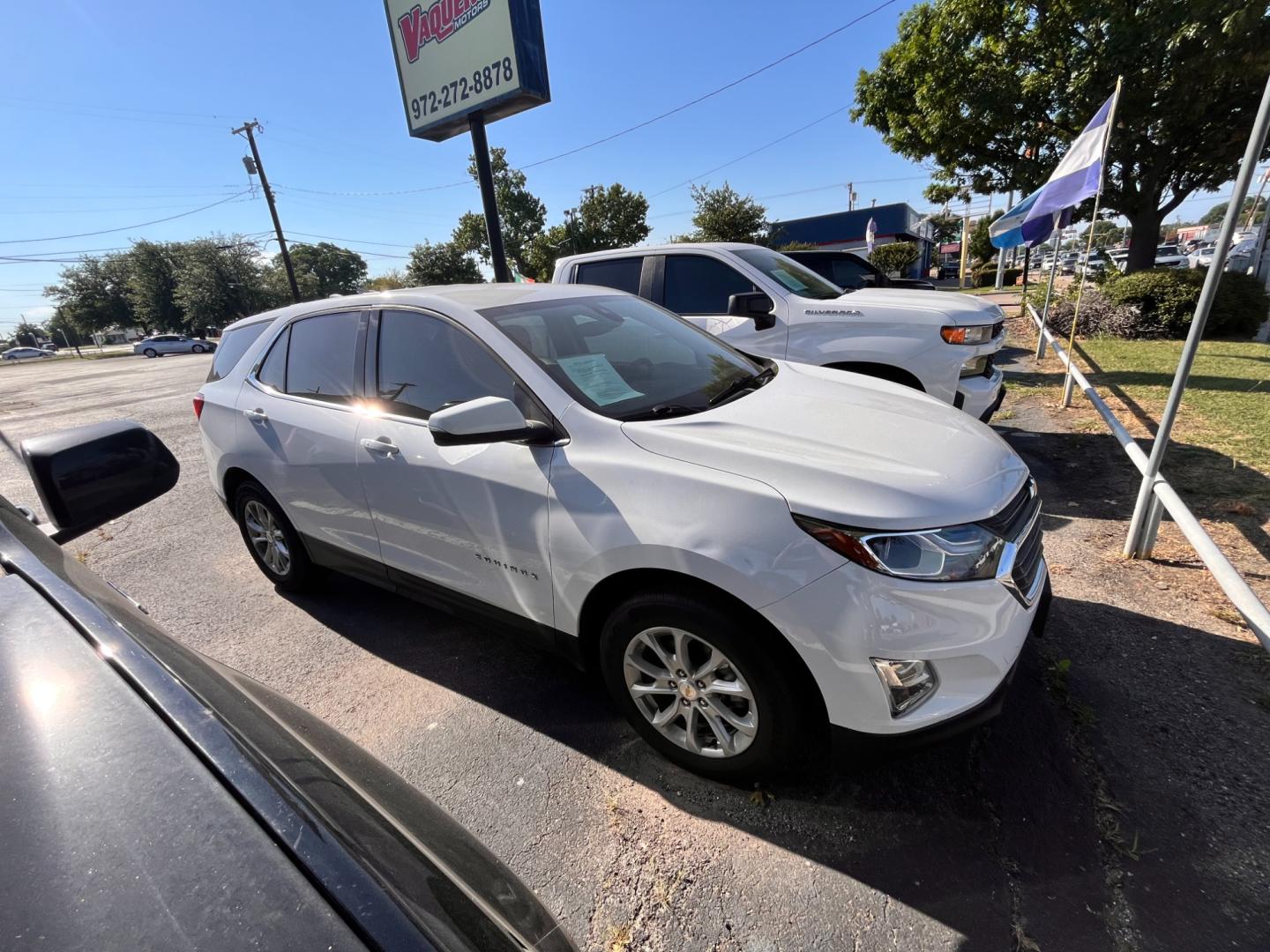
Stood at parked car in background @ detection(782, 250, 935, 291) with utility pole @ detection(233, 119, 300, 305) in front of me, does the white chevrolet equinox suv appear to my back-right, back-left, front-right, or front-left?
back-left

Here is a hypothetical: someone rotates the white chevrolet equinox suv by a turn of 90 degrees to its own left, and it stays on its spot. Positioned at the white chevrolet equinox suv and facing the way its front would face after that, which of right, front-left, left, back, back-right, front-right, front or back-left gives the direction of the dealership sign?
front-left

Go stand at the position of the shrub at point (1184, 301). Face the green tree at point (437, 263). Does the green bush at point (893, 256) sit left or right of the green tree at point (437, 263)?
right

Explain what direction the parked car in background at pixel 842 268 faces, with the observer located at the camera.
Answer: facing to the right of the viewer

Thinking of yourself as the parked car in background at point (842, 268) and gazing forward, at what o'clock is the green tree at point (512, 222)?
The green tree is roughly at 8 o'clock from the parked car in background.

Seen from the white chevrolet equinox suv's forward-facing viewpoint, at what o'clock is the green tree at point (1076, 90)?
The green tree is roughly at 9 o'clock from the white chevrolet equinox suv.

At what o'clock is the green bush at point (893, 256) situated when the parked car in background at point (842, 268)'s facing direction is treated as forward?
The green bush is roughly at 9 o'clock from the parked car in background.

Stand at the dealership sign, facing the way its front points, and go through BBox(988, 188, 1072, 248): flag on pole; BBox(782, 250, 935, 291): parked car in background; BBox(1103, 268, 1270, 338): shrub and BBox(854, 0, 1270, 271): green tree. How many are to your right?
0

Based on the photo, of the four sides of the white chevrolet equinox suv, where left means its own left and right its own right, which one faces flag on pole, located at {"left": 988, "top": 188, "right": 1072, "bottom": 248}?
left

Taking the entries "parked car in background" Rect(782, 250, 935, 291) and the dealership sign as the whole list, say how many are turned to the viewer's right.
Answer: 1

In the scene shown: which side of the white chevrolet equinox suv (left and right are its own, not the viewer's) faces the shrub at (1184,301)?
left

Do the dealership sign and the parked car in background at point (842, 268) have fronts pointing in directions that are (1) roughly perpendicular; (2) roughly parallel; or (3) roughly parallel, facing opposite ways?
roughly perpendicular

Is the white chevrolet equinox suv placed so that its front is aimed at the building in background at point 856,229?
no

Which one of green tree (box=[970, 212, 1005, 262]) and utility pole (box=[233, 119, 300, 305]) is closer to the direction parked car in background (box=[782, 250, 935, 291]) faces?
the green tree

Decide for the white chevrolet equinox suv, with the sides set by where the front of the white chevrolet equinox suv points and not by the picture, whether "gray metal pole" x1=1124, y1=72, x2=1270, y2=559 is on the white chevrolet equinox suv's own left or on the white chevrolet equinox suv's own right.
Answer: on the white chevrolet equinox suv's own left

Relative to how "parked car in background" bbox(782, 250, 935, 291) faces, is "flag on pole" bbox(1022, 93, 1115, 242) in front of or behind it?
in front

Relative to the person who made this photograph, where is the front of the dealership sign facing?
facing the viewer and to the left of the viewer

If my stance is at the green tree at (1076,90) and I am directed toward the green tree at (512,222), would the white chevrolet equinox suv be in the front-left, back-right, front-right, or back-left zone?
back-left

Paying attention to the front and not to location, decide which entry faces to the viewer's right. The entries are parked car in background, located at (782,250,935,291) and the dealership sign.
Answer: the parked car in background

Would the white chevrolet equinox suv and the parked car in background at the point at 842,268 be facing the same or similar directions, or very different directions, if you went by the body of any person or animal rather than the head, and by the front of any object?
same or similar directions

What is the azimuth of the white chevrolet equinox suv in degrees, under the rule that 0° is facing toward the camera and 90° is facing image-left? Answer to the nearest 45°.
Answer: approximately 315°
